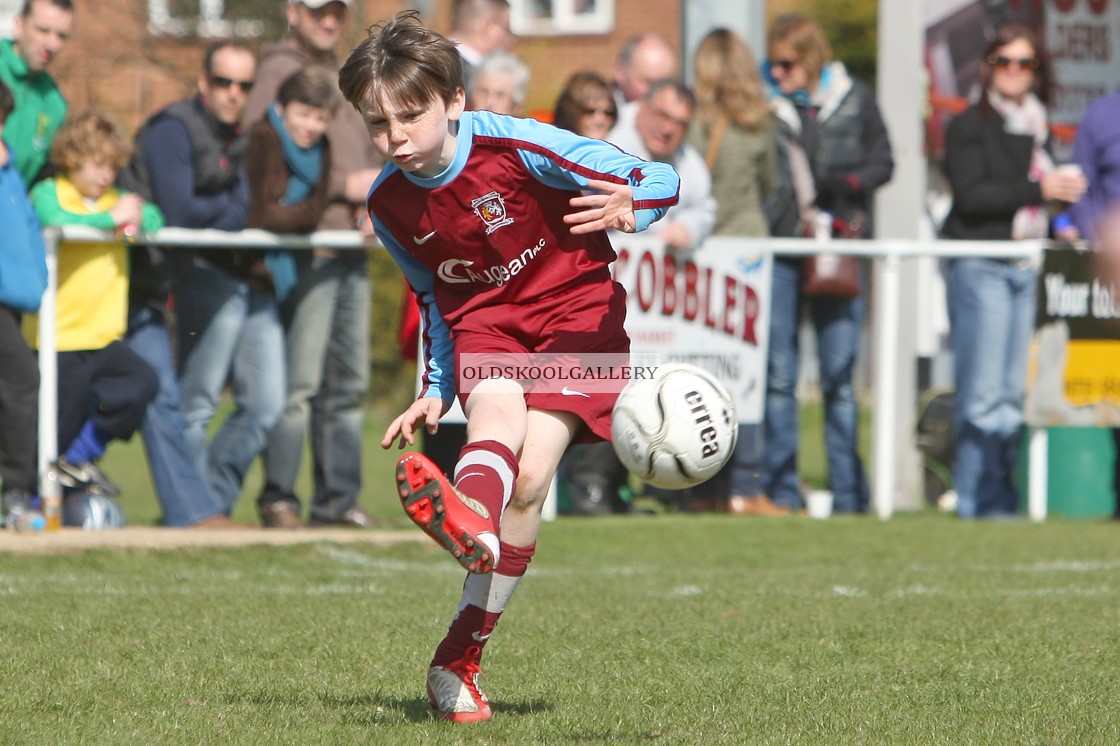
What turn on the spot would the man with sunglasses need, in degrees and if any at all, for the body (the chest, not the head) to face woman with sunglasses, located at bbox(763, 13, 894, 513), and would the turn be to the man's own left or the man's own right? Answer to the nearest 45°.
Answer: approximately 45° to the man's own left

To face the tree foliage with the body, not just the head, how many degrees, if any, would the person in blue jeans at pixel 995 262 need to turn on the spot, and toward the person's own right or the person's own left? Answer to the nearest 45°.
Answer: approximately 135° to the person's own left

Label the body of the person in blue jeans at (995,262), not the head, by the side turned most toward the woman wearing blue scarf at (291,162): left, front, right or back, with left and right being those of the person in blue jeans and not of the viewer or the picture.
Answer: right

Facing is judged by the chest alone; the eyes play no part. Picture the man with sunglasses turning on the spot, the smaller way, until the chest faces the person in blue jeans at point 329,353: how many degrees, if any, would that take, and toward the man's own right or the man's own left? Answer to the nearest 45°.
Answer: approximately 45° to the man's own left

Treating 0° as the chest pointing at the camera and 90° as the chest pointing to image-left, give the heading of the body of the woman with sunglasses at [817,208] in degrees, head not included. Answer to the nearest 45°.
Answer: approximately 45°

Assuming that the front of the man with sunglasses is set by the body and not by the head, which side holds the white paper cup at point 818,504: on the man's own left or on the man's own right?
on the man's own left
